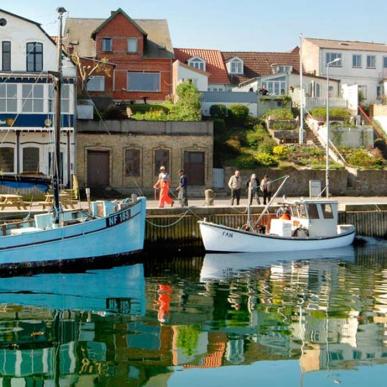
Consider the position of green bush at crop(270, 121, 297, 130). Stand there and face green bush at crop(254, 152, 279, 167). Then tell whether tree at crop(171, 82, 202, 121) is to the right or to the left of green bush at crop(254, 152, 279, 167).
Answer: right

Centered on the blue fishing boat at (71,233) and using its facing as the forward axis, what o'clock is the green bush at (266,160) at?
The green bush is roughly at 10 o'clock from the blue fishing boat.

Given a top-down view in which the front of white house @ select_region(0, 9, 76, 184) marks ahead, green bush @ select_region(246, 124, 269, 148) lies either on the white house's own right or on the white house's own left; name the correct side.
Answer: on the white house's own left

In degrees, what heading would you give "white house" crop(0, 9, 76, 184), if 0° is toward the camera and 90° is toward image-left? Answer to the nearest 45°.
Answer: approximately 0°

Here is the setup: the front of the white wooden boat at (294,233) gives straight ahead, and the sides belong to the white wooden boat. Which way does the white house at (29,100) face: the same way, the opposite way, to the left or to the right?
to the left

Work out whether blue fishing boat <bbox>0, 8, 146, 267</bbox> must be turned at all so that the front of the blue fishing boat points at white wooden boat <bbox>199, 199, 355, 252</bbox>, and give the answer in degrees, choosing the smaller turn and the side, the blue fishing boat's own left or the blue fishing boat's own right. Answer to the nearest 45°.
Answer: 0° — it already faces it

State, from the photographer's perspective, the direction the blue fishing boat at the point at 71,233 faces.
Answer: facing to the right of the viewer

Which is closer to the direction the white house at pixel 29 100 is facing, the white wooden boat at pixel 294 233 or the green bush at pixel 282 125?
the white wooden boat

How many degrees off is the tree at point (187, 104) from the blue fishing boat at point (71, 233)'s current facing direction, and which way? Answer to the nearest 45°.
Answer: approximately 90° to its left
